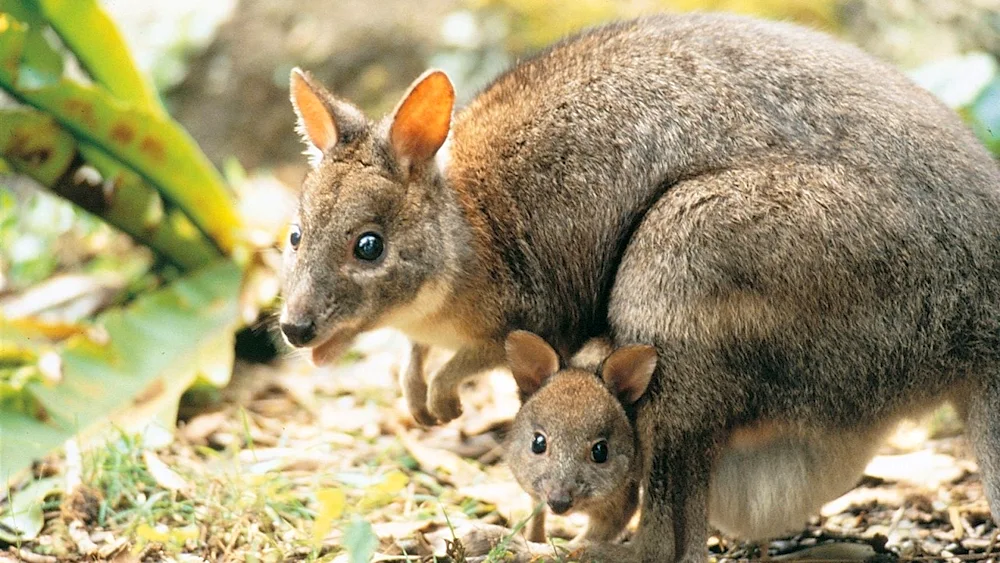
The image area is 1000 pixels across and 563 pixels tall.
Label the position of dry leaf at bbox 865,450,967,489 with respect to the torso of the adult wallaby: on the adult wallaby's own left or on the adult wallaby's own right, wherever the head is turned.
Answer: on the adult wallaby's own right

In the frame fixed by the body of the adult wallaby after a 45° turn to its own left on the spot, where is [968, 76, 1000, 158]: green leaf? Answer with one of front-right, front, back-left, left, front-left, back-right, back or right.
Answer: back

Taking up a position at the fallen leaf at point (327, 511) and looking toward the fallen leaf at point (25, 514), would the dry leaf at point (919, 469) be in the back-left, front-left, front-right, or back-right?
back-right

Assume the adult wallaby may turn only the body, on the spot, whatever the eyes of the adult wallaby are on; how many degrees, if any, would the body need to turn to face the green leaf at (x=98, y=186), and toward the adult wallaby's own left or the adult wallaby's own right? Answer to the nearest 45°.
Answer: approximately 45° to the adult wallaby's own right

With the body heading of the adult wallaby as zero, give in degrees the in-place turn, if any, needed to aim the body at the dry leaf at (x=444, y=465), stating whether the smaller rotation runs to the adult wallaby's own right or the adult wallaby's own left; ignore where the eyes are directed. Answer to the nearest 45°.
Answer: approximately 45° to the adult wallaby's own right

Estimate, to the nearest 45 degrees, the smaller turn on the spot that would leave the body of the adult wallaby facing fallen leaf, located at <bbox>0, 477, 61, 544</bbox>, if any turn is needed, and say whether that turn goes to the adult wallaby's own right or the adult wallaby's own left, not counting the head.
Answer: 0° — it already faces it

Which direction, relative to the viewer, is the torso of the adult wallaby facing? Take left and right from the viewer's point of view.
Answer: facing to the left of the viewer

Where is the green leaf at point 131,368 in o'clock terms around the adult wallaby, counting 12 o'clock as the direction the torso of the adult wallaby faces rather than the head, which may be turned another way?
The green leaf is roughly at 1 o'clock from the adult wallaby.
